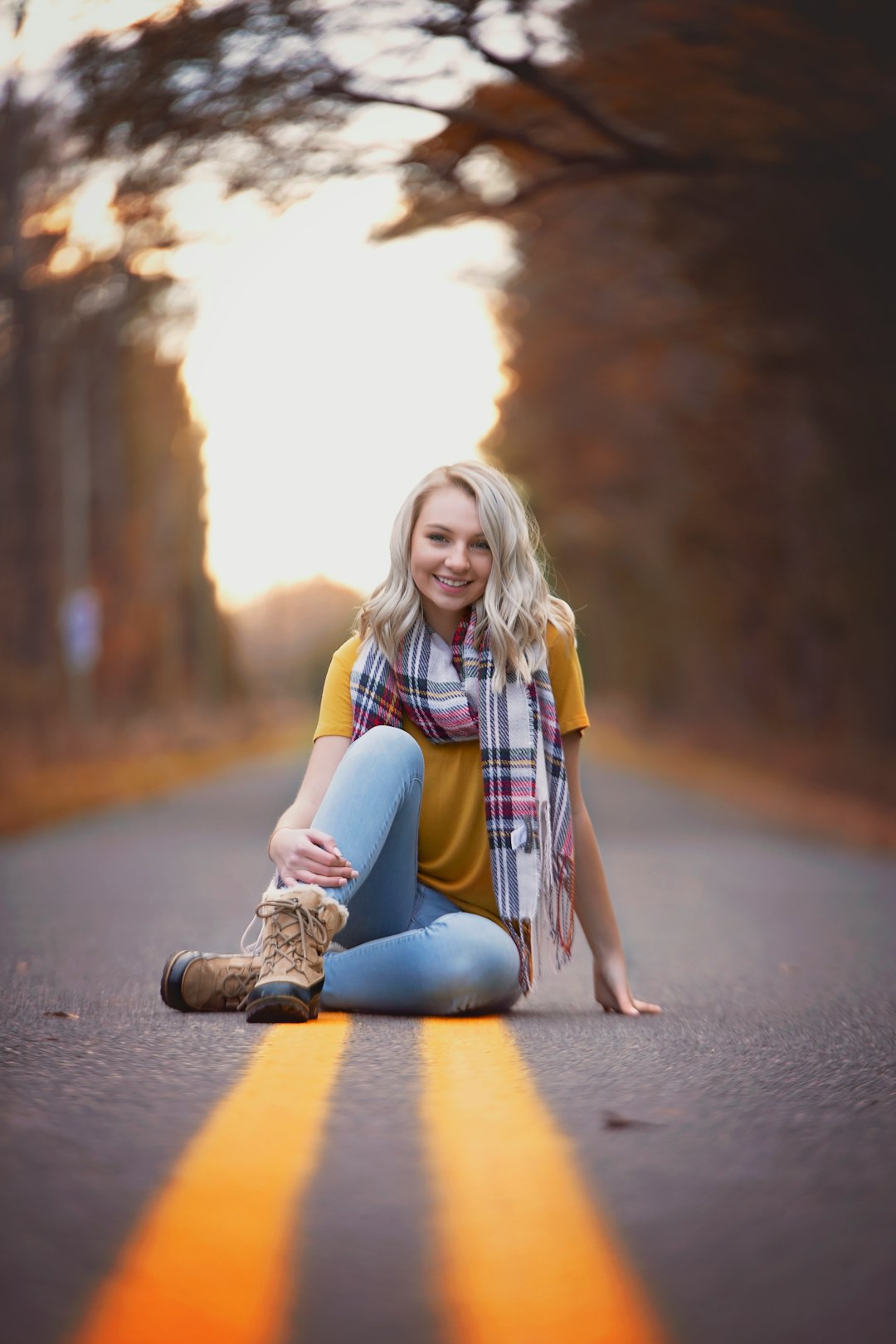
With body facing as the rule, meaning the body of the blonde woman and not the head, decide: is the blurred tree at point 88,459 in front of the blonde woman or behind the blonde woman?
behind

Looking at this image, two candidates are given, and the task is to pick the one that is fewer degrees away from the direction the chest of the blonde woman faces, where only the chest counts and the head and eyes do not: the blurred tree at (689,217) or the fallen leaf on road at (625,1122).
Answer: the fallen leaf on road

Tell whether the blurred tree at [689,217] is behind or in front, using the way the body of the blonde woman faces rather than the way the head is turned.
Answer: behind

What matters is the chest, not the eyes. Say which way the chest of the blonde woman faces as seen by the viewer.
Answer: toward the camera

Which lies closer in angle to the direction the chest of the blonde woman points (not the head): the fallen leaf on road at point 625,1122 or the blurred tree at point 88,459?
the fallen leaf on road

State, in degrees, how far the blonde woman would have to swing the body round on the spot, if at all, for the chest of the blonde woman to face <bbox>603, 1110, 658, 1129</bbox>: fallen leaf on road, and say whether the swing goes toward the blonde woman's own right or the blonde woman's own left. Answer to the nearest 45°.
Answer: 0° — they already face it

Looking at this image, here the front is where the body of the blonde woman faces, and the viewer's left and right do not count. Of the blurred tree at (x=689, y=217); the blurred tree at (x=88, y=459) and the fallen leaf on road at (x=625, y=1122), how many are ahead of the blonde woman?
1
